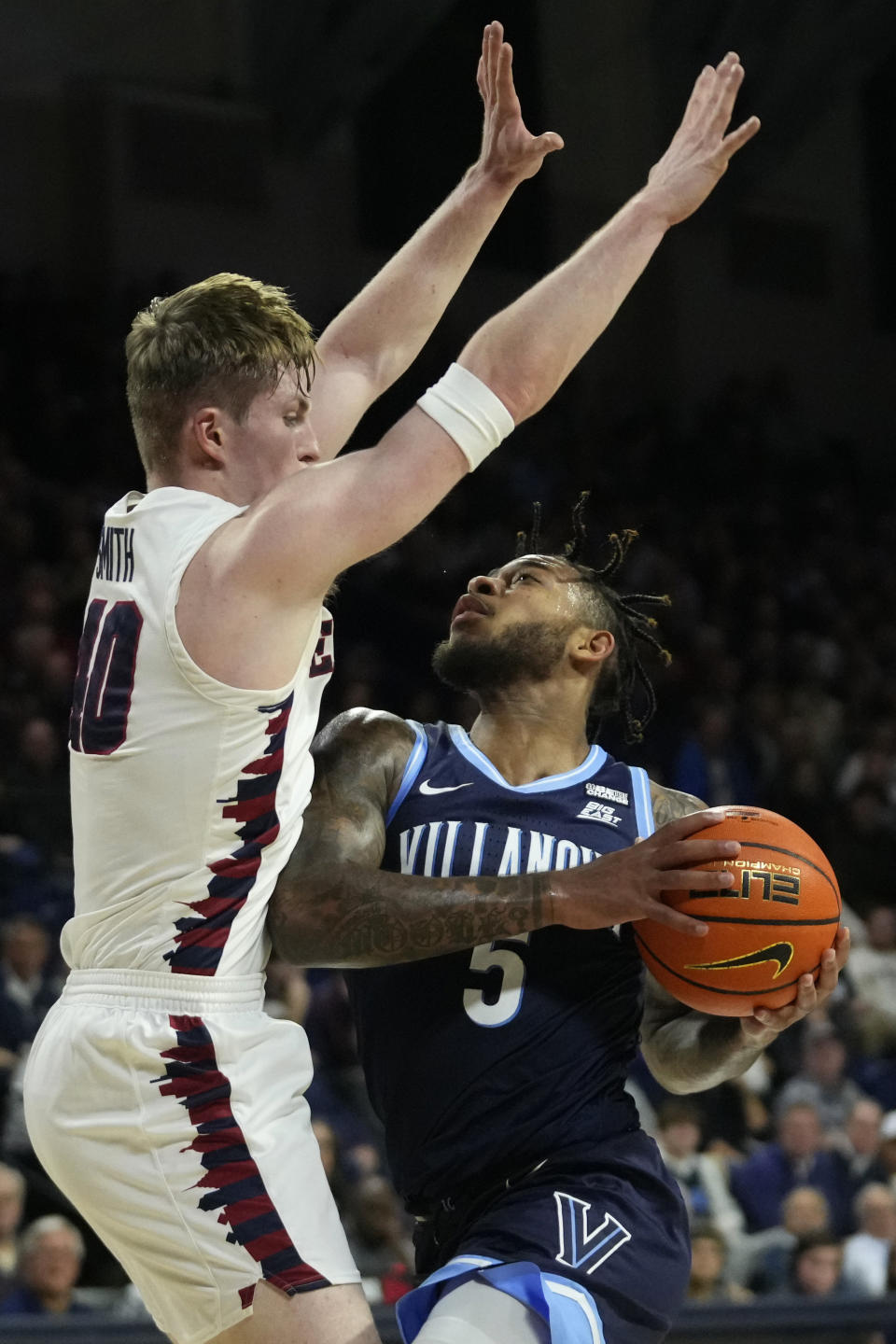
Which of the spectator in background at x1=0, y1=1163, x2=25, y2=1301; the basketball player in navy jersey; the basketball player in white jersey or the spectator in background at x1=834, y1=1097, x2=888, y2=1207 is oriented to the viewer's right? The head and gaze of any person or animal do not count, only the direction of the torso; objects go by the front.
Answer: the basketball player in white jersey

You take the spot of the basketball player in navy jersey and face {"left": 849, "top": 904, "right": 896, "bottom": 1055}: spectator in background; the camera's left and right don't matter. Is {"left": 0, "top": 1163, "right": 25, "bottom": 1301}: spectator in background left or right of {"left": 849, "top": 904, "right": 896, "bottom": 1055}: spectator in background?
left

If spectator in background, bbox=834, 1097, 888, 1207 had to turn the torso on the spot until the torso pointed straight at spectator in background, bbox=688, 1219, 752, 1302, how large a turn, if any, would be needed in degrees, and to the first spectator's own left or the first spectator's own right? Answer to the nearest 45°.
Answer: approximately 45° to the first spectator's own right

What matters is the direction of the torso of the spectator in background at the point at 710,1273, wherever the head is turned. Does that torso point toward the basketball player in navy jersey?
yes

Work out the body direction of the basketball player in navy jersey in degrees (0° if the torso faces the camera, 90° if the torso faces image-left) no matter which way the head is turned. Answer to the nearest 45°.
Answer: approximately 0°

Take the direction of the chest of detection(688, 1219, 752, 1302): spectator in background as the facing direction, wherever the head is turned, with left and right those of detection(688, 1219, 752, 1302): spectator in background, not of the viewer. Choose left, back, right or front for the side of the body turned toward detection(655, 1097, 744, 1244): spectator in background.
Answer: back

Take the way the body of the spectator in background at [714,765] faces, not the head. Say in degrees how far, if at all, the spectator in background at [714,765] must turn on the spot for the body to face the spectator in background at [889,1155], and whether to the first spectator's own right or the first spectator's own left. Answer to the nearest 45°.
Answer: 0° — they already face them

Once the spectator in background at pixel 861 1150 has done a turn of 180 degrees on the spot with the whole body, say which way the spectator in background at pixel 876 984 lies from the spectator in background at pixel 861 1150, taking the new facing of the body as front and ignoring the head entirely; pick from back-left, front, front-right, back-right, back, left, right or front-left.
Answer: front

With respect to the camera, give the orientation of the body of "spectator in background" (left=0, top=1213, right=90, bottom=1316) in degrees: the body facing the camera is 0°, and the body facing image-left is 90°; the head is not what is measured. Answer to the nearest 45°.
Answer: approximately 0°
